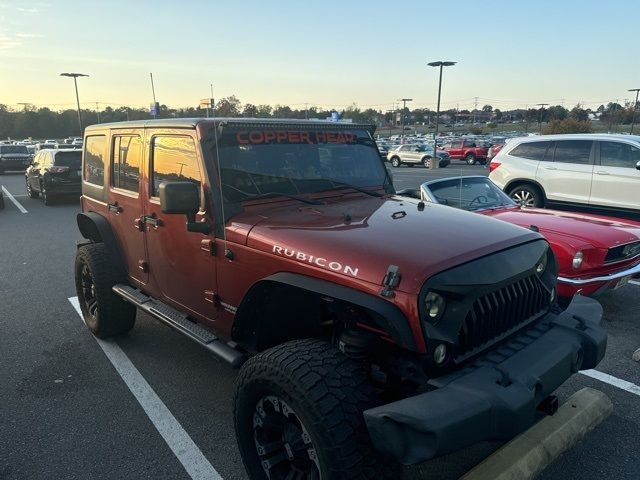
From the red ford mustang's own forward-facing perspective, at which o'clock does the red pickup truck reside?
The red pickup truck is roughly at 7 o'clock from the red ford mustang.

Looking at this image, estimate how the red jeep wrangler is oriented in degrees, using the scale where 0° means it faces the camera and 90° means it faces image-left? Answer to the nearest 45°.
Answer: approximately 315°

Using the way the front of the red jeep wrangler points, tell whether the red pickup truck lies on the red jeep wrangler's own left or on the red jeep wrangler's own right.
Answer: on the red jeep wrangler's own left

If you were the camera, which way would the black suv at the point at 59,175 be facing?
facing away from the viewer and to the left of the viewer

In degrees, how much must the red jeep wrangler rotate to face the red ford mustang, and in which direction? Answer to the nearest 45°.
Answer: approximately 90° to its left

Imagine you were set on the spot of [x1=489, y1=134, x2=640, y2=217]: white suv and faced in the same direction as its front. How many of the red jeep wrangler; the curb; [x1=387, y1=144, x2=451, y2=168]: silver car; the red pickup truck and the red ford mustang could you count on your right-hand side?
3

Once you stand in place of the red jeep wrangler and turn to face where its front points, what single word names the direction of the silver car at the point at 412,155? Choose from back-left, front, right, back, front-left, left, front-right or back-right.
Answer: back-left

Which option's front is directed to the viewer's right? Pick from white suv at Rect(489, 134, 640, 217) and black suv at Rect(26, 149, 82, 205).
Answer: the white suv

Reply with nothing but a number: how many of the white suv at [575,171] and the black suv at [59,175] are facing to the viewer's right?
1

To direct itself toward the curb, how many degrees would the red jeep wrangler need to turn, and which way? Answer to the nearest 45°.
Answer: approximately 45° to its left

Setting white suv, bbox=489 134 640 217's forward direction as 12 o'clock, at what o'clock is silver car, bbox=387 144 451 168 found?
The silver car is roughly at 8 o'clock from the white suv.

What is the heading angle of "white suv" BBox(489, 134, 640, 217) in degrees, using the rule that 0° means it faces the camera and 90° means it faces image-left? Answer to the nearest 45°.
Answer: approximately 270°

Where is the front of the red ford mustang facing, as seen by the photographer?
facing the viewer and to the right of the viewer

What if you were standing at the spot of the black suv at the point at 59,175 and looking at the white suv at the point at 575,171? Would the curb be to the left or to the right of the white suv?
right

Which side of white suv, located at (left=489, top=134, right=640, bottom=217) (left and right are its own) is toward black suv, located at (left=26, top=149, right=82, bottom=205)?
back
